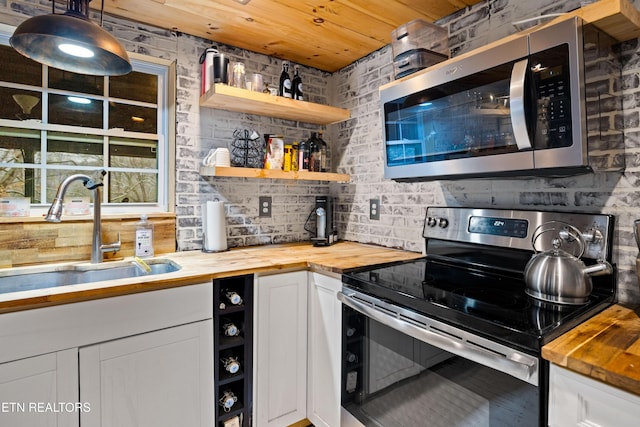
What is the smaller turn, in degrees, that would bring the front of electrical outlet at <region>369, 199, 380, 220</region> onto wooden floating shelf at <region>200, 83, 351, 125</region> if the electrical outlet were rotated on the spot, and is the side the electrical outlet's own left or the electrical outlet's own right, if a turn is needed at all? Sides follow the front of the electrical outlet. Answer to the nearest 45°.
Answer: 0° — it already faces it

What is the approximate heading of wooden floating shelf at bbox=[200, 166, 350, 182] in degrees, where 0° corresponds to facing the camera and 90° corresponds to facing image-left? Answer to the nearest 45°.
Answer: approximately 315°

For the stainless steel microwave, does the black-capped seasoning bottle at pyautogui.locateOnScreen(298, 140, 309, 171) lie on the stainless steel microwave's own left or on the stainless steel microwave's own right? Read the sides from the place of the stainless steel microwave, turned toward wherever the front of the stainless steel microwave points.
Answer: on the stainless steel microwave's own right

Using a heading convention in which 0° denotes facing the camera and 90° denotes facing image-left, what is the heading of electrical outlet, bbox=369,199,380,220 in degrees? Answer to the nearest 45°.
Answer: approximately 45°
